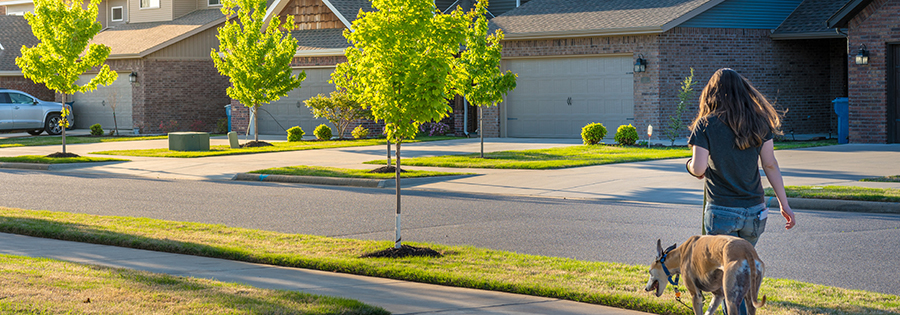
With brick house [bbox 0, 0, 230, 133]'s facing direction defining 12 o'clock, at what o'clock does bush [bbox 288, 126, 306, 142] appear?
The bush is roughly at 10 o'clock from the brick house.

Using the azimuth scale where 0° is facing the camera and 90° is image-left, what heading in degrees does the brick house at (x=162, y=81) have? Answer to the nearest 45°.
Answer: approximately 45°

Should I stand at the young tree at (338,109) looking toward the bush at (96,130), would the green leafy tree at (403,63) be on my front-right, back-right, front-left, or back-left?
back-left

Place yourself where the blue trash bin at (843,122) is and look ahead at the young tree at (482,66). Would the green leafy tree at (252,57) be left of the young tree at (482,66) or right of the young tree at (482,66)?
right

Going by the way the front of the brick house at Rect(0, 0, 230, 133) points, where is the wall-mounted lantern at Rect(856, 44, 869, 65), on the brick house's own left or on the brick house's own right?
on the brick house's own left

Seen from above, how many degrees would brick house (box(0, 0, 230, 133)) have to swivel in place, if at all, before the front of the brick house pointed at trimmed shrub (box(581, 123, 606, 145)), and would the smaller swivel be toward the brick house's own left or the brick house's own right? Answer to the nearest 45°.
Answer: approximately 90° to the brick house's own left

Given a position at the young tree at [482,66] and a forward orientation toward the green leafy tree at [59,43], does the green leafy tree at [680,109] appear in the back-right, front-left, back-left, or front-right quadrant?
back-right

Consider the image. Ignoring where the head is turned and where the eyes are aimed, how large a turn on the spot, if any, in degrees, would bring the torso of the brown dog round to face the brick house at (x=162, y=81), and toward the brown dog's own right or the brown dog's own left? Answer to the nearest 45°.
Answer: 0° — it already faces it

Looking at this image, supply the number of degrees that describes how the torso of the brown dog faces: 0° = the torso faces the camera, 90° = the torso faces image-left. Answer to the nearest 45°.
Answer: approximately 135°
